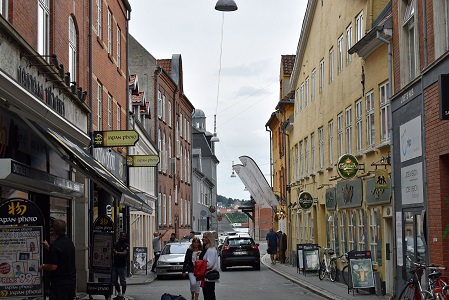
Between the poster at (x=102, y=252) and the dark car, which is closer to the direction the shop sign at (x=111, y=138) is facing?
the poster

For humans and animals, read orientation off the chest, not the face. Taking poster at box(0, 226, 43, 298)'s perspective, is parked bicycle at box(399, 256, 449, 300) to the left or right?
on its left

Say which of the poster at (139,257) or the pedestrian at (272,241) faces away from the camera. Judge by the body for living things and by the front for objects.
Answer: the pedestrian

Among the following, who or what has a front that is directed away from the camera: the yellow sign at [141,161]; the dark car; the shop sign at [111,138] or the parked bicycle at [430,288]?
the dark car

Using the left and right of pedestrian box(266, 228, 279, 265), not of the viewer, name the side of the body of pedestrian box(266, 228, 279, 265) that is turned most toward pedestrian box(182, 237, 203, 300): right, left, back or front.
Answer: back

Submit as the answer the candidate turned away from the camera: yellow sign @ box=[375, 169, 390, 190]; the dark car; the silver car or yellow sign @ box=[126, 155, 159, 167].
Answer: the dark car

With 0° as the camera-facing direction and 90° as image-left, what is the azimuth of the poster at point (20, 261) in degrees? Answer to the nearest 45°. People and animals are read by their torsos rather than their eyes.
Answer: approximately 0°

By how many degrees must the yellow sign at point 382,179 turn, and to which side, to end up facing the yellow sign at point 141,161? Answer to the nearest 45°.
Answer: approximately 135° to its right

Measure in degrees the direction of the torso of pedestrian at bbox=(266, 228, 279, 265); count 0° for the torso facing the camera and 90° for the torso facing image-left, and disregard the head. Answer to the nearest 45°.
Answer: approximately 180°
